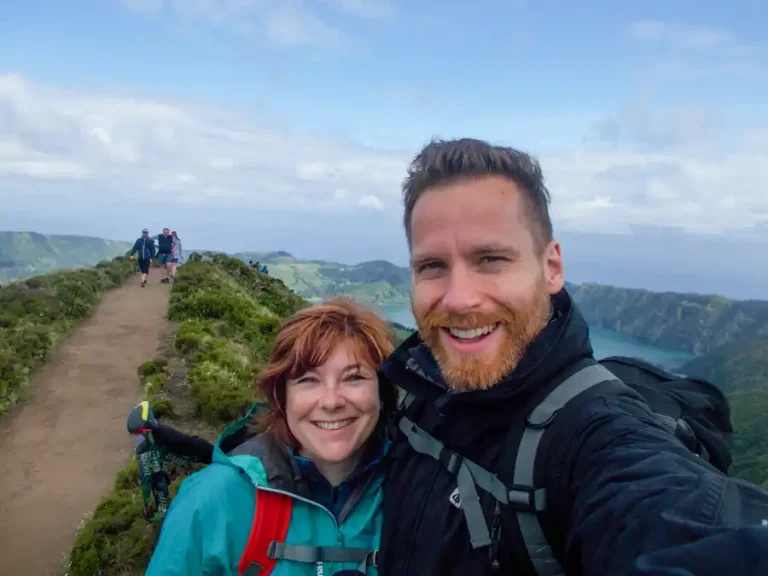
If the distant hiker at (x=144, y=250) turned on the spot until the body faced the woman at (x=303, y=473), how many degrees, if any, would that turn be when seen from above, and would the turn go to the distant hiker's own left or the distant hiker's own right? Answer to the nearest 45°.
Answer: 0° — they already face them

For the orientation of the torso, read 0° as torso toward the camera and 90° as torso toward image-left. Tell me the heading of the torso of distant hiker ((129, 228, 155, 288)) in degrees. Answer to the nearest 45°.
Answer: approximately 0°

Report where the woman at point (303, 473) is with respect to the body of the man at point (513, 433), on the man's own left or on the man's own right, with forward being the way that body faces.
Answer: on the man's own right

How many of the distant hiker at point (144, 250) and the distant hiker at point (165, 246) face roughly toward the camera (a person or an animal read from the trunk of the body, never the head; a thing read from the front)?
2

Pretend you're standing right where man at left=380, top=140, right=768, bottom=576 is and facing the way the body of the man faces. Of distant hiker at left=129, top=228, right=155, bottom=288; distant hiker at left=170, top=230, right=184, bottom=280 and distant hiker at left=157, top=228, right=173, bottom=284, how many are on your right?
3

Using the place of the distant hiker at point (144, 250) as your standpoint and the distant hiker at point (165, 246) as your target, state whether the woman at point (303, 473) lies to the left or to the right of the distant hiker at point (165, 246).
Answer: right

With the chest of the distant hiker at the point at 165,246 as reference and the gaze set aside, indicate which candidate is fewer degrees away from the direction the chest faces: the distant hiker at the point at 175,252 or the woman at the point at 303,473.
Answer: the woman

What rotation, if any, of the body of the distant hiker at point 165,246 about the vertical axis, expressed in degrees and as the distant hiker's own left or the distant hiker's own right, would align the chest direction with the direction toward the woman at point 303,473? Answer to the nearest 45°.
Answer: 0° — they already face them

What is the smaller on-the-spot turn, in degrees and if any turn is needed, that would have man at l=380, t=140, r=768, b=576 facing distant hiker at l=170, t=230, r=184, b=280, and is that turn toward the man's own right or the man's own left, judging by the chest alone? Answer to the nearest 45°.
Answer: approximately 90° to the man's own right

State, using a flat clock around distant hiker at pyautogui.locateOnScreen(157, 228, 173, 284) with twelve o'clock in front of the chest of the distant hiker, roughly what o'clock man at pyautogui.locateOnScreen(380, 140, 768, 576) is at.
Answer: The man is roughly at 12 o'clock from the distant hiker.
